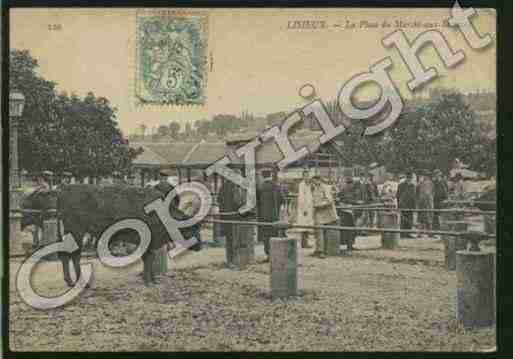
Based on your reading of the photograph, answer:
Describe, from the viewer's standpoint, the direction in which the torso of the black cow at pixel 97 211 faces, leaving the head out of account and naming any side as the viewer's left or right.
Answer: facing to the left of the viewer

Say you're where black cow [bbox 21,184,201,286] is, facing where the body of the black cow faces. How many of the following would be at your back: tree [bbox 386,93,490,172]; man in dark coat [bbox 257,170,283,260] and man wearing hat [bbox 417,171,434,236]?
0

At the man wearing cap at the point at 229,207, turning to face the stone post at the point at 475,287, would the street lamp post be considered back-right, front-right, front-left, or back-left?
back-right

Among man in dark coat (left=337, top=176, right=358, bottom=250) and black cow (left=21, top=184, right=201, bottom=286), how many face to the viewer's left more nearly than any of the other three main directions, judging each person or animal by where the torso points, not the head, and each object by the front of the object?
1

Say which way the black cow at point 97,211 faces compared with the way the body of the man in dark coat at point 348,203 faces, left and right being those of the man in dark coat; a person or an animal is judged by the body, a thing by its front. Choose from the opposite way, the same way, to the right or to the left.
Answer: to the left
